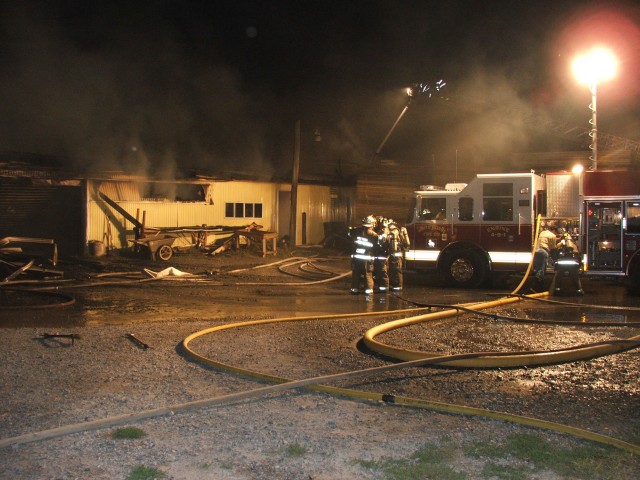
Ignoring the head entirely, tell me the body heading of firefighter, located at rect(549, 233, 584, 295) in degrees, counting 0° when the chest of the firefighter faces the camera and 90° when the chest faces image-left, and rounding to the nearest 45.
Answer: approximately 180°

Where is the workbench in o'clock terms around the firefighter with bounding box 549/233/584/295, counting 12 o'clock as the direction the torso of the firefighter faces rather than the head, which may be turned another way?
The workbench is roughly at 10 o'clock from the firefighter.

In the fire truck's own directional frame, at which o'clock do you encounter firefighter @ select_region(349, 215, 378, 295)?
The firefighter is roughly at 11 o'clock from the fire truck.

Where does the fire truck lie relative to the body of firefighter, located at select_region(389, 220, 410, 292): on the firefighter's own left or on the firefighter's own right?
on the firefighter's own right

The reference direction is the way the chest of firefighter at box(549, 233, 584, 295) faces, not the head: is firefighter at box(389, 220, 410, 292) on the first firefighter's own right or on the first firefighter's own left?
on the first firefighter's own left

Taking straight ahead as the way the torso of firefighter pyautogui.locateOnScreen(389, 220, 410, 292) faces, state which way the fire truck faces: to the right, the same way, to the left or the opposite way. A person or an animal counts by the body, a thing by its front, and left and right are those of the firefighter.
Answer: to the left

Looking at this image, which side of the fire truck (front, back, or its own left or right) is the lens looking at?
left

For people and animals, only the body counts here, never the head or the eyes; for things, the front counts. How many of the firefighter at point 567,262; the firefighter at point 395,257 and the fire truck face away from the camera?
2

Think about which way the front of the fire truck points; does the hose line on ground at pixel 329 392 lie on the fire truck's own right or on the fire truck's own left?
on the fire truck's own left

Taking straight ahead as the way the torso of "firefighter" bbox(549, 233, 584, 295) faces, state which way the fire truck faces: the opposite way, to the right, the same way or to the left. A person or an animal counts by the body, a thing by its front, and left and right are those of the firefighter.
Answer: to the left

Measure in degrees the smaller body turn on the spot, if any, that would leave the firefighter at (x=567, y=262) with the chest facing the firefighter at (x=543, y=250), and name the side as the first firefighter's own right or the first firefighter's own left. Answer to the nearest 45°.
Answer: approximately 45° to the first firefighter's own left

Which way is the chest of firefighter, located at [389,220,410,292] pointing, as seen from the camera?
away from the camera

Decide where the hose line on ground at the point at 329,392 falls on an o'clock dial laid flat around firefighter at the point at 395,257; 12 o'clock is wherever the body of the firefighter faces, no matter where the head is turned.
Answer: The hose line on ground is roughly at 6 o'clock from the firefighter.

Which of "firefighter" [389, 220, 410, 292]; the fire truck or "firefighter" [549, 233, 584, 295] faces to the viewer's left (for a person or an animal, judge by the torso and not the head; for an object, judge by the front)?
the fire truck
